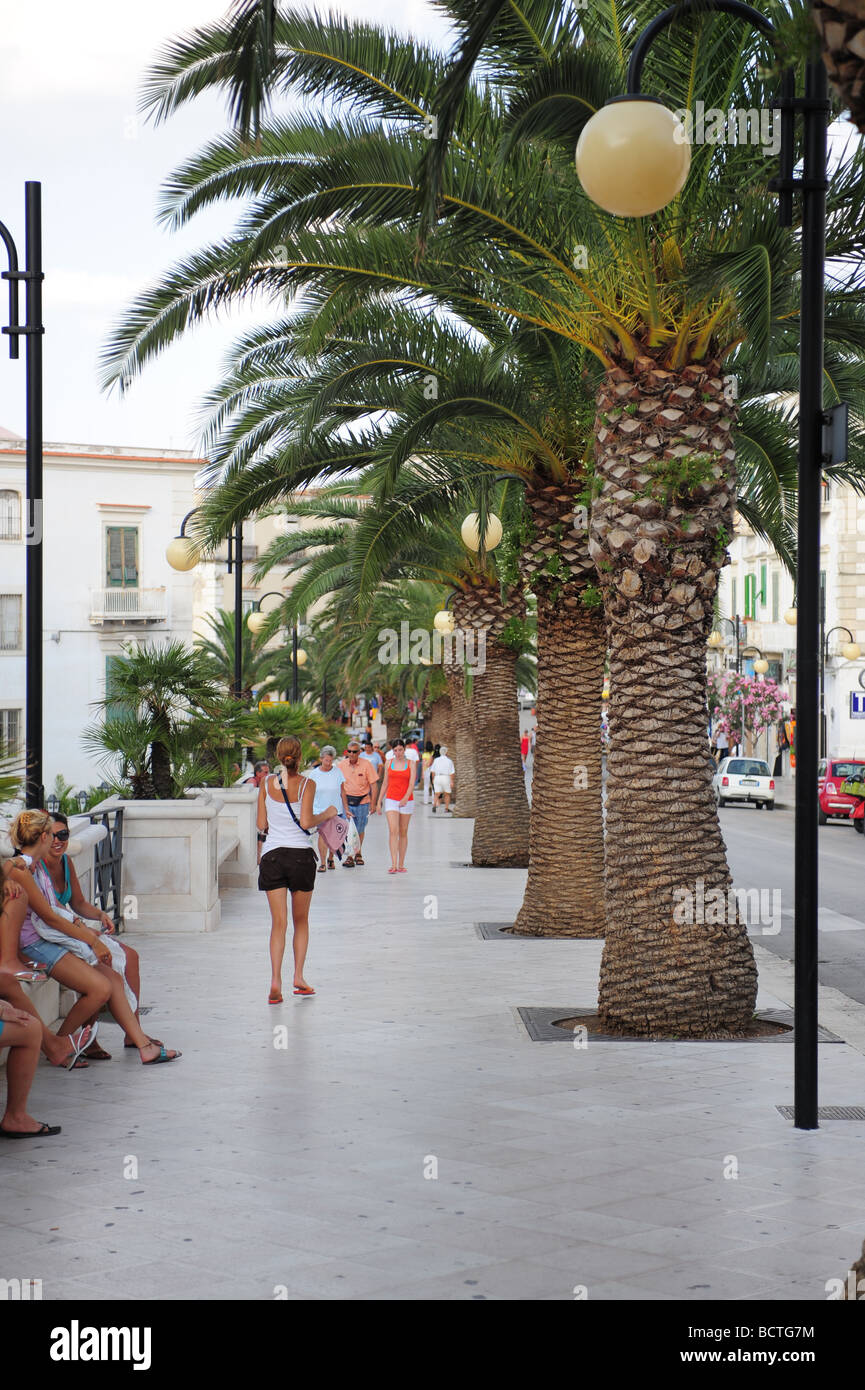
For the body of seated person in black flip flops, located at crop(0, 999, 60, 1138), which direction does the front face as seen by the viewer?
to the viewer's right

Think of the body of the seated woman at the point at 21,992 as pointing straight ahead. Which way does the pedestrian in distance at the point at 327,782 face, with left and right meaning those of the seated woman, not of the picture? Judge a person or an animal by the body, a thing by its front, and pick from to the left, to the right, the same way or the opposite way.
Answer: to the right

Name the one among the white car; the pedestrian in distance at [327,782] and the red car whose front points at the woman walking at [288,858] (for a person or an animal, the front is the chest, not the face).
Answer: the pedestrian in distance

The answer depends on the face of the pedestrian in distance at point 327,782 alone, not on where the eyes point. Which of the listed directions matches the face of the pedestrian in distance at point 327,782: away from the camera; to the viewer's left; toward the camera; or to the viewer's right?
toward the camera

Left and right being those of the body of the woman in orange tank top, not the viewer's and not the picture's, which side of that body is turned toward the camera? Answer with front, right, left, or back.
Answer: front

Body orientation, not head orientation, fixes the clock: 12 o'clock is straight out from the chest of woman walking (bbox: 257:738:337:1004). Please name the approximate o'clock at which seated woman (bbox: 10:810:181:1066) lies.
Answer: The seated woman is roughly at 7 o'clock from the woman walking.

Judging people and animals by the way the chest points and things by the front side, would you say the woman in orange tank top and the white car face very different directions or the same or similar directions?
very different directions

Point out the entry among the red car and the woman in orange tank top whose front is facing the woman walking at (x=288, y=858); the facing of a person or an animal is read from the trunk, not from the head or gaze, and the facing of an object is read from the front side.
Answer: the woman in orange tank top

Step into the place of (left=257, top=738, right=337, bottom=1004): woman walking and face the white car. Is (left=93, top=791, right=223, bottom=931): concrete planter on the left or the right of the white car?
left

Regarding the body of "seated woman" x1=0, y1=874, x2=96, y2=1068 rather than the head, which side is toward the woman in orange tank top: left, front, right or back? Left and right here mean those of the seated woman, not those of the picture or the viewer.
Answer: left

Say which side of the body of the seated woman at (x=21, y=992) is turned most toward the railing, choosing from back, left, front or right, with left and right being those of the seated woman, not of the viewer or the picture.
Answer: left

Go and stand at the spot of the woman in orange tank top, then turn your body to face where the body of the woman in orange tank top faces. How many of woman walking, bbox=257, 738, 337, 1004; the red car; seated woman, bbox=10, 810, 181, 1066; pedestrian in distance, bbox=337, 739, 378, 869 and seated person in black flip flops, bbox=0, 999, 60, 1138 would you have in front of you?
3

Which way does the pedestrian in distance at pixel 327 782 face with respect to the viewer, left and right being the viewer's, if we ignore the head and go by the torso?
facing the viewer
